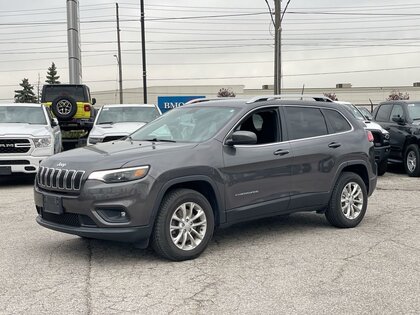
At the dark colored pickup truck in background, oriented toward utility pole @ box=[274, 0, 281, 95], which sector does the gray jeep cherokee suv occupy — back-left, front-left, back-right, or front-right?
back-left

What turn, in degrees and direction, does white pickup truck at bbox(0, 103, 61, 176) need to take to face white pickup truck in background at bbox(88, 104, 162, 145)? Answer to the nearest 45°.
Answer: approximately 135° to its left

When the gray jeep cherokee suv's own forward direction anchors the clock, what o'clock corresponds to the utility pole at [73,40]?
The utility pole is roughly at 4 o'clock from the gray jeep cherokee suv.

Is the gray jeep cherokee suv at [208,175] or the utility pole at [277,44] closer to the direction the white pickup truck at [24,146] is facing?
the gray jeep cherokee suv

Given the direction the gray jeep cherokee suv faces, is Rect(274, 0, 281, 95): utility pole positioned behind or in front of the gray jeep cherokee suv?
behind

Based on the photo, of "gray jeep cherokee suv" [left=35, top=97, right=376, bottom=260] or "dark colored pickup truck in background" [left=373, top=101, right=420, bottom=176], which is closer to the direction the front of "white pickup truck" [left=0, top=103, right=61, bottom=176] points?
the gray jeep cherokee suv

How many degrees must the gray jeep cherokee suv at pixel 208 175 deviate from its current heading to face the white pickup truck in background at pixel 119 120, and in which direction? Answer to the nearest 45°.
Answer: approximately 135° to its right

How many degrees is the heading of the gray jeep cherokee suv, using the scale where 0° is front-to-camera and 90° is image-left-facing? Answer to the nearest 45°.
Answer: approximately 45°

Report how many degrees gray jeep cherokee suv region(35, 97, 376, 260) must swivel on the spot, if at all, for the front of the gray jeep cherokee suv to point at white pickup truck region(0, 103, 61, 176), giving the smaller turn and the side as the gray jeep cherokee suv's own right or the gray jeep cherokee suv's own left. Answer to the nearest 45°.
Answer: approximately 90° to the gray jeep cherokee suv's own right

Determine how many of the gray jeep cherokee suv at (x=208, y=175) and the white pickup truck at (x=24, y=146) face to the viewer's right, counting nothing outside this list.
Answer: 0

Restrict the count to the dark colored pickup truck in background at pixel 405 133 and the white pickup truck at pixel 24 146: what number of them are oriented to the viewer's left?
0

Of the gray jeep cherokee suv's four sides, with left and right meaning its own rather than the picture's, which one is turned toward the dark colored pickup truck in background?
back

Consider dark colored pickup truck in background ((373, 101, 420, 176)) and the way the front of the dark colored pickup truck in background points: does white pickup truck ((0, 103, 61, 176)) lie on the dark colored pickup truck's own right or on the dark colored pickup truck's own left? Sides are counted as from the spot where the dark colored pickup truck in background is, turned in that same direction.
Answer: on the dark colored pickup truck's own right

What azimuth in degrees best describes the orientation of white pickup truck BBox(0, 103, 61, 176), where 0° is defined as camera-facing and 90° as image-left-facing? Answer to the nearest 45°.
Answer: approximately 0°
